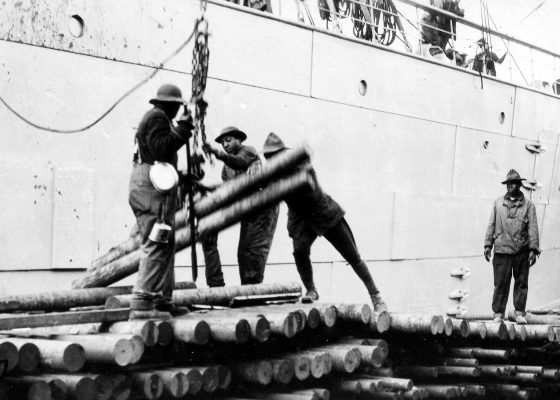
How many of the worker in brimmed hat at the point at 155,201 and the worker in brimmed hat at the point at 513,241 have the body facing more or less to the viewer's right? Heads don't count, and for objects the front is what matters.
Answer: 1

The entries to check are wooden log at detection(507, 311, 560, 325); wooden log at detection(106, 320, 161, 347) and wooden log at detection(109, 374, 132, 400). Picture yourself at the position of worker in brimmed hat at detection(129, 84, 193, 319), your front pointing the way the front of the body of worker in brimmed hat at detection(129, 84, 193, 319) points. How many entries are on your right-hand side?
2

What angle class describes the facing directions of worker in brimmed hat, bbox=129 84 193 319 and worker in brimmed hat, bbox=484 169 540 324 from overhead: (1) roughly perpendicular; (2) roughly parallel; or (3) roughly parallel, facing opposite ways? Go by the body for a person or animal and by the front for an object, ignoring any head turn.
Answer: roughly perpendicular

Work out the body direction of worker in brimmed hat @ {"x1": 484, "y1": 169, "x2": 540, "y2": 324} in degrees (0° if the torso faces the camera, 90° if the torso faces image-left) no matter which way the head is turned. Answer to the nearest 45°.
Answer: approximately 0°

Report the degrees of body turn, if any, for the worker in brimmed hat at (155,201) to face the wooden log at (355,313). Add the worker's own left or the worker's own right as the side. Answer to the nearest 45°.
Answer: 0° — they already face it

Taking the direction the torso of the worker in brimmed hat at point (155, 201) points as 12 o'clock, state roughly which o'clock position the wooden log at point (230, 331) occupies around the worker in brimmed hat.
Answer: The wooden log is roughly at 2 o'clock from the worker in brimmed hat.

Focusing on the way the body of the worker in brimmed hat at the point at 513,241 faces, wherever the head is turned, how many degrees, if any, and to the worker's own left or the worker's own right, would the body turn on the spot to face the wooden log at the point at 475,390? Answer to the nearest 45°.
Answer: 0° — they already face it

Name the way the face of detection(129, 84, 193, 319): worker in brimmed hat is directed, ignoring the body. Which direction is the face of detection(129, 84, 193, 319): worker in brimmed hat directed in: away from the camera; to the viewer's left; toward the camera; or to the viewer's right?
to the viewer's right

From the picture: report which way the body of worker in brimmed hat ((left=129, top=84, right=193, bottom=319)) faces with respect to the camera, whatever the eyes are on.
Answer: to the viewer's right

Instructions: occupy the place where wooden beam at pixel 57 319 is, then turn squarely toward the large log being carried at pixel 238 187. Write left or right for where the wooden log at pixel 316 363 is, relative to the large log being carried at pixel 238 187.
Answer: right

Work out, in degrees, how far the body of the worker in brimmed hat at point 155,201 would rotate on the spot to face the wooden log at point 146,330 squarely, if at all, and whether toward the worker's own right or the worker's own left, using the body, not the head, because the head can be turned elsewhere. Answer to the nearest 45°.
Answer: approximately 90° to the worker's own right
